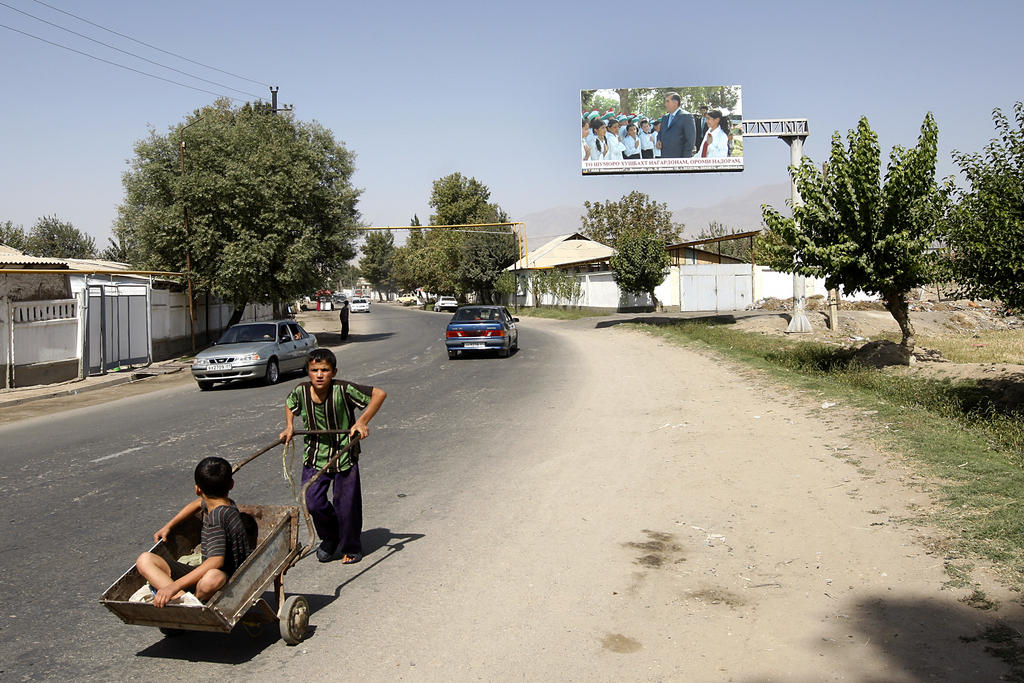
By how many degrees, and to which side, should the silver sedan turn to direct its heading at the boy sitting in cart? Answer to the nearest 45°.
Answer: approximately 45° to its left

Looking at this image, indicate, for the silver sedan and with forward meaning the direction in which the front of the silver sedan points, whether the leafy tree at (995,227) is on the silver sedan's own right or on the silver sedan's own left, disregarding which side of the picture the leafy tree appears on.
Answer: on the silver sedan's own left

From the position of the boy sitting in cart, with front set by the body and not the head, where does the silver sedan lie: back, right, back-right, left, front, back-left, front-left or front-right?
right

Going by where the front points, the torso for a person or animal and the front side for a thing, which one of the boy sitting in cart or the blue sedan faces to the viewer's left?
the boy sitting in cart

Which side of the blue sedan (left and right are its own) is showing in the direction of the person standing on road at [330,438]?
back

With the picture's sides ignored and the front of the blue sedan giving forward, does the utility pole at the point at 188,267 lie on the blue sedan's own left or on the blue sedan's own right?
on the blue sedan's own left

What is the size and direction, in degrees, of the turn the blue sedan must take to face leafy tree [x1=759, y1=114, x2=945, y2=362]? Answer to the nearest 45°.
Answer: approximately 135° to its right

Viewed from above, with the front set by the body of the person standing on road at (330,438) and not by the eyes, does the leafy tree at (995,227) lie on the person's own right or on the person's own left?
on the person's own left

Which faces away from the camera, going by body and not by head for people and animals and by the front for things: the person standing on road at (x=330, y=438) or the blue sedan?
the blue sedan

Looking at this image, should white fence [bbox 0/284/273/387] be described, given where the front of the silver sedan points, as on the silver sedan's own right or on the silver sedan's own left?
on the silver sedan's own right

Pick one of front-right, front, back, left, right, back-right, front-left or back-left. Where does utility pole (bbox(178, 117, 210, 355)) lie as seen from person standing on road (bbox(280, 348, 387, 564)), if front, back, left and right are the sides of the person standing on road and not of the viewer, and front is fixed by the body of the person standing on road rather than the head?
back

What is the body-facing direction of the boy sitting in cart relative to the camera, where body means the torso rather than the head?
to the viewer's left

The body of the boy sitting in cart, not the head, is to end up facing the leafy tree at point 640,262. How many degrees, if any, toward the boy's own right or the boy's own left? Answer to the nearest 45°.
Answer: approximately 135° to the boy's own right

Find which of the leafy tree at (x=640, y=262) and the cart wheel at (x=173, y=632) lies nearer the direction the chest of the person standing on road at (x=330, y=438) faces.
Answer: the cart wheel

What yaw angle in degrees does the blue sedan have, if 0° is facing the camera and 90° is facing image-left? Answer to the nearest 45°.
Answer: approximately 180°
